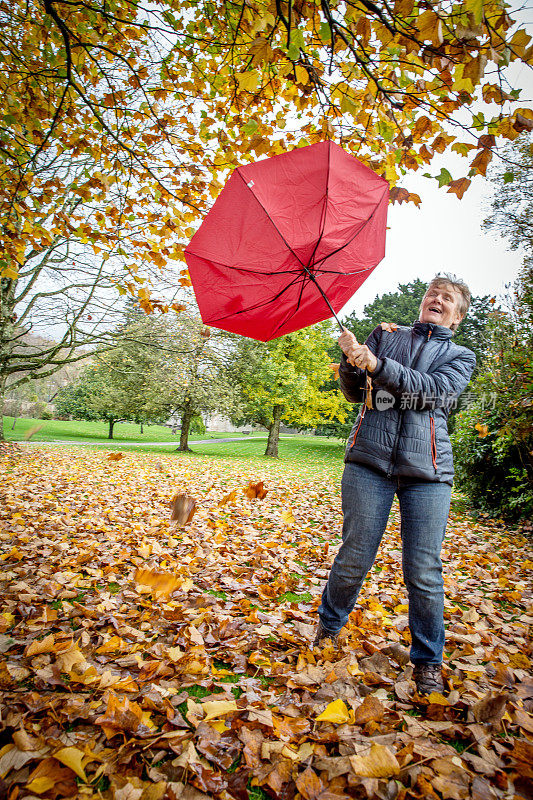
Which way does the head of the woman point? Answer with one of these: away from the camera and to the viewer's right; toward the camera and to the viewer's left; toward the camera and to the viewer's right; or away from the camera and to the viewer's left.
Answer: toward the camera and to the viewer's left

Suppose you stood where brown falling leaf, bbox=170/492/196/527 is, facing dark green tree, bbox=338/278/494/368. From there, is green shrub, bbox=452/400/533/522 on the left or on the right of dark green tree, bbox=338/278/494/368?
right

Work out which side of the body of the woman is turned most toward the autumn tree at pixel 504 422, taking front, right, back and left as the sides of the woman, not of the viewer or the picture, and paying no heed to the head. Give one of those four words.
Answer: back

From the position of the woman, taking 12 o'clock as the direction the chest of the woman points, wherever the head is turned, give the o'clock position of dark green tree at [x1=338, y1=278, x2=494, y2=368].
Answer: The dark green tree is roughly at 6 o'clock from the woman.

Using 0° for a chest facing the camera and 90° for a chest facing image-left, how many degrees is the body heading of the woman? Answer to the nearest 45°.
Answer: approximately 0°
